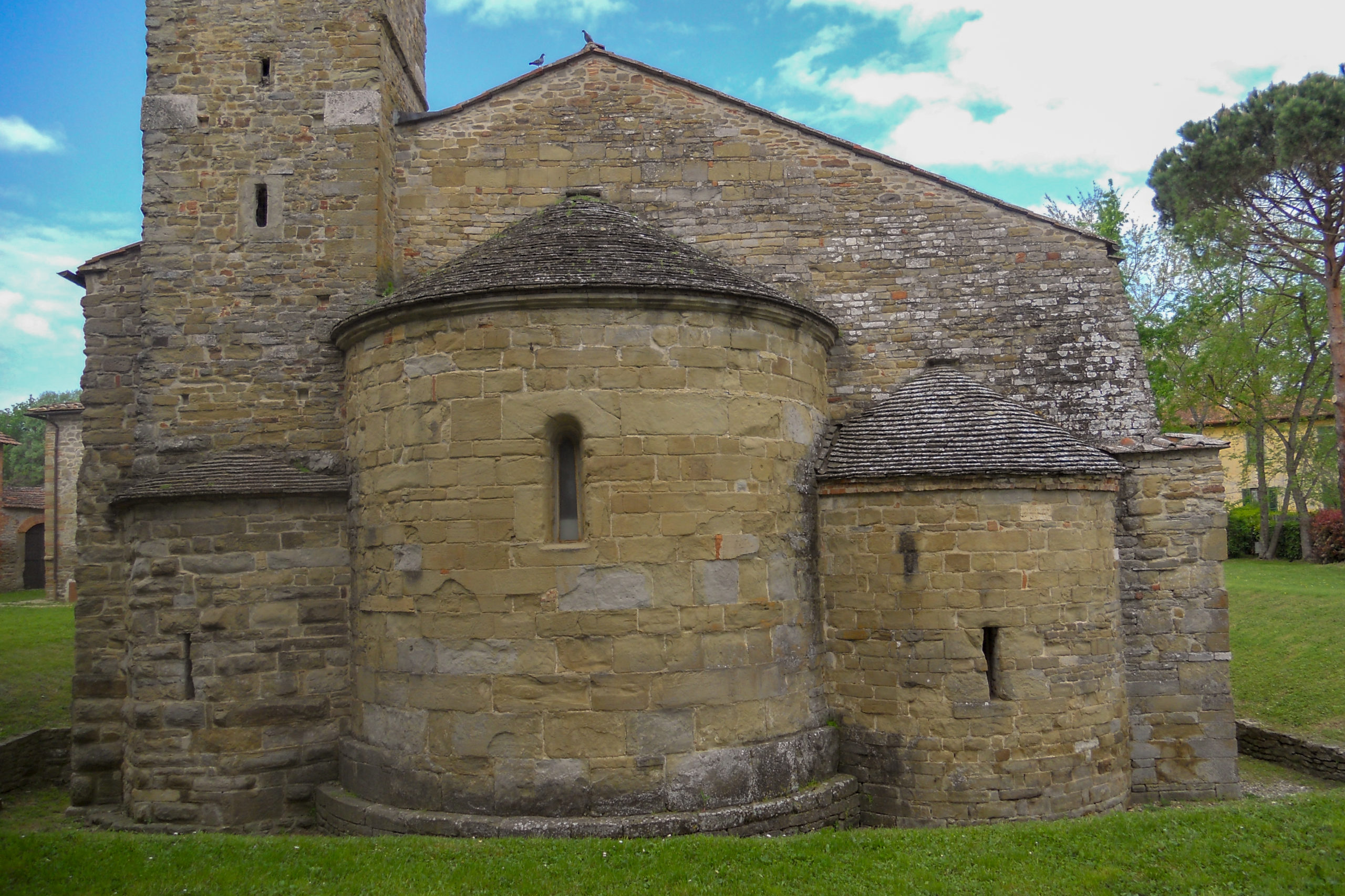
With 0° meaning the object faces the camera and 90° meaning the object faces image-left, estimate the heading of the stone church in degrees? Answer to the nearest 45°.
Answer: approximately 180°

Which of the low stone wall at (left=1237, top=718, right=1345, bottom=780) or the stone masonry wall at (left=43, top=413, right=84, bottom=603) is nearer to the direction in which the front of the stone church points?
the stone masonry wall

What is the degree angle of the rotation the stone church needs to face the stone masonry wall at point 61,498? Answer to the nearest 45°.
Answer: approximately 45° to its left

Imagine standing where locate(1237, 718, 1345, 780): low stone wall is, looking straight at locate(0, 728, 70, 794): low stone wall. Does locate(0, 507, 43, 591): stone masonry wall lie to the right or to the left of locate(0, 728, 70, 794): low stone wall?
right

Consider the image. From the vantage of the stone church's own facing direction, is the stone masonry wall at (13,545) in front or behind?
in front

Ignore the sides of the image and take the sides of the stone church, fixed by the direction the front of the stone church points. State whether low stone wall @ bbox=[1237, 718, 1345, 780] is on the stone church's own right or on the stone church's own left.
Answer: on the stone church's own right

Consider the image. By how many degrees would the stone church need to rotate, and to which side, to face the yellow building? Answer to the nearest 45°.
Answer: approximately 45° to its right

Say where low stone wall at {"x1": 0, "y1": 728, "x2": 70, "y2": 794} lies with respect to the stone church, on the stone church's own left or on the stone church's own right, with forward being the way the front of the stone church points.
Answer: on the stone church's own left

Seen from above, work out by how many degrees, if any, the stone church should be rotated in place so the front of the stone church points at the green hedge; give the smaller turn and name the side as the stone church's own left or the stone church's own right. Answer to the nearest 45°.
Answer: approximately 45° to the stone church's own right
